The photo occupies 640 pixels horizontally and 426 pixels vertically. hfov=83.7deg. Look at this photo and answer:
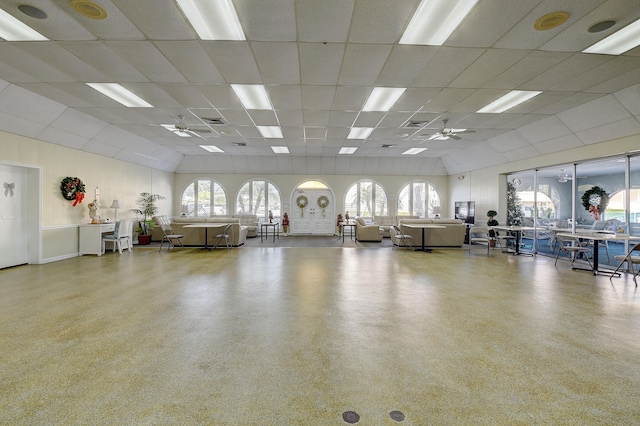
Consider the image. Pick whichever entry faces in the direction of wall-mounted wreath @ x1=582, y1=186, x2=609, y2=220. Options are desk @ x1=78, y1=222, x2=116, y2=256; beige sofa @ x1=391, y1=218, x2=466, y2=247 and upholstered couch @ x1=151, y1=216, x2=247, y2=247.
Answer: the desk

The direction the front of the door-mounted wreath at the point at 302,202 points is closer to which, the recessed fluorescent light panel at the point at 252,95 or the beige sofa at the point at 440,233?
the recessed fluorescent light panel

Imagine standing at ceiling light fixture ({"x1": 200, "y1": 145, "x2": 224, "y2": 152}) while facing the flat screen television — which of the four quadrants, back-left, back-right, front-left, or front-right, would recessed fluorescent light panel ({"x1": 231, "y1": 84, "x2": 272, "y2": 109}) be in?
front-right

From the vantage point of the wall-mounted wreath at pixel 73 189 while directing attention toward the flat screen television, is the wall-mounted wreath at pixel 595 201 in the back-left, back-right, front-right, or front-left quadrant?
front-right

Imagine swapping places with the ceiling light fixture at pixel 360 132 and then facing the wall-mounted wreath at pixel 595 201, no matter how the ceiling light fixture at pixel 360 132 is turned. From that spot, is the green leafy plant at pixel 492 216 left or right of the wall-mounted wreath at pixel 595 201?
left

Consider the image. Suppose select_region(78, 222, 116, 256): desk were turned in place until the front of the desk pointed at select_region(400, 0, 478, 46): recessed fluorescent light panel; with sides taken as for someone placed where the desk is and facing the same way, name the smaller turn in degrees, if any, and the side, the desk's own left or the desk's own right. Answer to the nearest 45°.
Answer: approximately 45° to the desk's own right

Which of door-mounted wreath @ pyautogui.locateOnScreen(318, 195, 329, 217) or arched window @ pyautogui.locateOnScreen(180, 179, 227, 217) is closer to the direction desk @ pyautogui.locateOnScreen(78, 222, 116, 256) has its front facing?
the door-mounted wreath

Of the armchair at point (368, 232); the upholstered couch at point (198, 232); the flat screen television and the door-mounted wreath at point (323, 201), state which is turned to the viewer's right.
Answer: the armchair

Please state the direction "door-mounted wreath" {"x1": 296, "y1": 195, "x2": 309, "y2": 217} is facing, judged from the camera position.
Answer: facing the viewer

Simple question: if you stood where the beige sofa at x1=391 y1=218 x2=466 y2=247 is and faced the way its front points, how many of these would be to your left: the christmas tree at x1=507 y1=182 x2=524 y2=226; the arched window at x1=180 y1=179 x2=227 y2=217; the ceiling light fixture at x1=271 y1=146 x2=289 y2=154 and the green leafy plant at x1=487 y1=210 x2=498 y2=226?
2

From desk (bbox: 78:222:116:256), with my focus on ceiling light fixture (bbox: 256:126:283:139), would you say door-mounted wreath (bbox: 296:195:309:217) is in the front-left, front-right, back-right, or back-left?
front-left

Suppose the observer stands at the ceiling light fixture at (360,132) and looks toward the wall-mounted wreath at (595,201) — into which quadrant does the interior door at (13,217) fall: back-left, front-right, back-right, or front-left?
back-right

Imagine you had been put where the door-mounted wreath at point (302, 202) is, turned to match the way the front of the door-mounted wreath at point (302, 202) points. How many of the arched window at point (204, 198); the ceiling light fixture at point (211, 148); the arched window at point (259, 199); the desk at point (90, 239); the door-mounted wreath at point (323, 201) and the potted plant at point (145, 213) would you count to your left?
1
